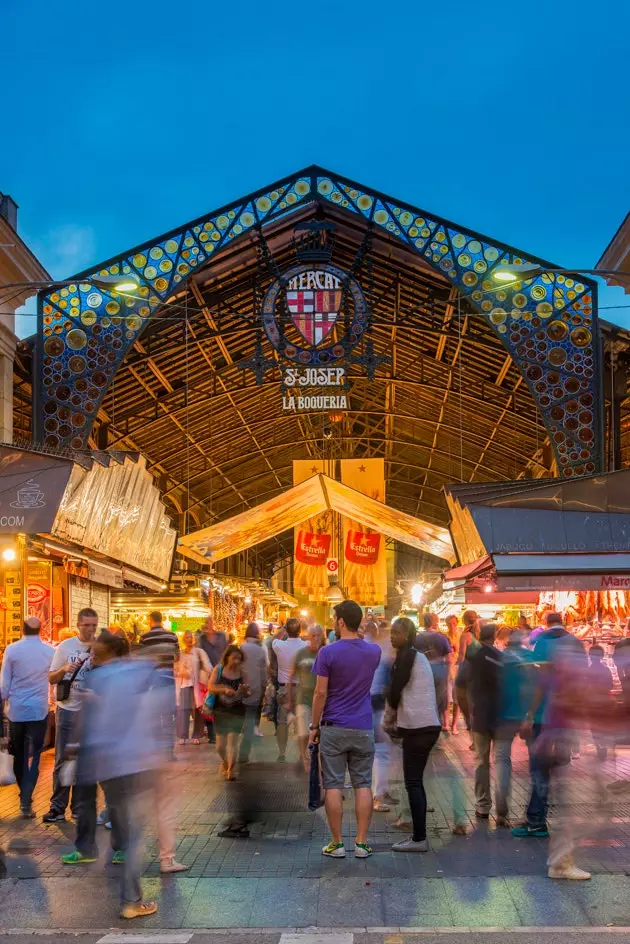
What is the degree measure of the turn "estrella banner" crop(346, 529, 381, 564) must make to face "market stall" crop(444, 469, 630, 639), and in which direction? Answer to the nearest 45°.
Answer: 0° — it already faces it

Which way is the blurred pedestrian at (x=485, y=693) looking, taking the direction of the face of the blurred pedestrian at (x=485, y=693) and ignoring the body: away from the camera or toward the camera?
away from the camera

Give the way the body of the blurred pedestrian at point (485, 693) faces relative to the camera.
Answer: away from the camera

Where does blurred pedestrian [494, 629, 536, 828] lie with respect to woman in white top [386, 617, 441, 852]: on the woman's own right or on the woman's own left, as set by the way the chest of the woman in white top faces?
on the woman's own right

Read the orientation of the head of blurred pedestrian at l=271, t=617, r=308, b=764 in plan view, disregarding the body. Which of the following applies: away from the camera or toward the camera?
away from the camera

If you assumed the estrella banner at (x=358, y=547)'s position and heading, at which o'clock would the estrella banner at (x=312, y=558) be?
the estrella banner at (x=312, y=558) is roughly at 4 o'clock from the estrella banner at (x=358, y=547).
